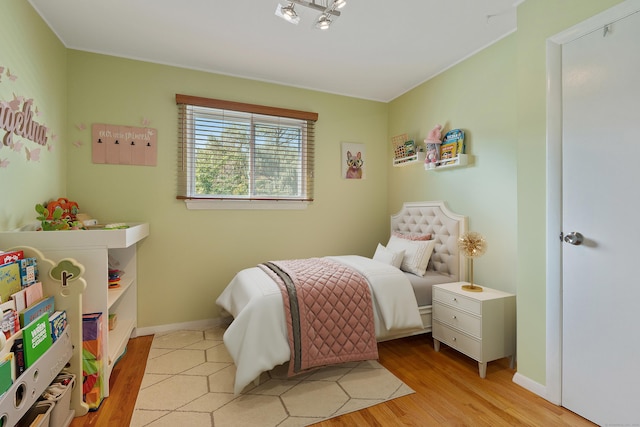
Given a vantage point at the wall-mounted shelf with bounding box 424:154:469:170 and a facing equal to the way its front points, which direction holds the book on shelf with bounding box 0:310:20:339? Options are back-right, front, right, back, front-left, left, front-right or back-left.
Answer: front

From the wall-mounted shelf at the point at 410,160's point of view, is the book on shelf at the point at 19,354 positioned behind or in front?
in front

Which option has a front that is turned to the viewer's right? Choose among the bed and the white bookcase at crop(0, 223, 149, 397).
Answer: the white bookcase

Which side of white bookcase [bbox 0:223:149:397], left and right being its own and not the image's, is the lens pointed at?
right

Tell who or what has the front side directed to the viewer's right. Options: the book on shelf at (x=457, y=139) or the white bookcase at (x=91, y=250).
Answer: the white bookcase

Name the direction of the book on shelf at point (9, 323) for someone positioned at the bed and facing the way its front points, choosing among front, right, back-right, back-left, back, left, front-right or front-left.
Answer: front

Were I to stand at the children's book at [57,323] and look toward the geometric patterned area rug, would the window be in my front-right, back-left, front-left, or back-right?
front-left

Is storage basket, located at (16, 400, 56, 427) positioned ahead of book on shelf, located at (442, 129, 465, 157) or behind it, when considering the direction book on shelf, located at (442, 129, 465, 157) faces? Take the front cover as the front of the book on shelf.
ahead

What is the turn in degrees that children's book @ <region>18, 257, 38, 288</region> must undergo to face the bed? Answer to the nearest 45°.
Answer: approximately 45° to its left

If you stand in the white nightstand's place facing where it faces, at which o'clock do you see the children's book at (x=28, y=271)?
The children's book is roughly at 12 o'clock from the white nightstand.

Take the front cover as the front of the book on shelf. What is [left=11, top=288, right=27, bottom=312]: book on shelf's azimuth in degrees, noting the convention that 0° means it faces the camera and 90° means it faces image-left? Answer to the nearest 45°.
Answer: approximately 315°

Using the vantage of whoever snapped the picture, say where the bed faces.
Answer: facing the viewer and to the left of the viewer

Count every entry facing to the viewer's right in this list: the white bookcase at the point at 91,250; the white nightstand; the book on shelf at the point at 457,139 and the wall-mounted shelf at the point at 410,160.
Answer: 1

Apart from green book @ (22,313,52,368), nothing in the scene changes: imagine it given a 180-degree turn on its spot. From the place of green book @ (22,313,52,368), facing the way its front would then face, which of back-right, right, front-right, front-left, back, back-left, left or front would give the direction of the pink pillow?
back-right
